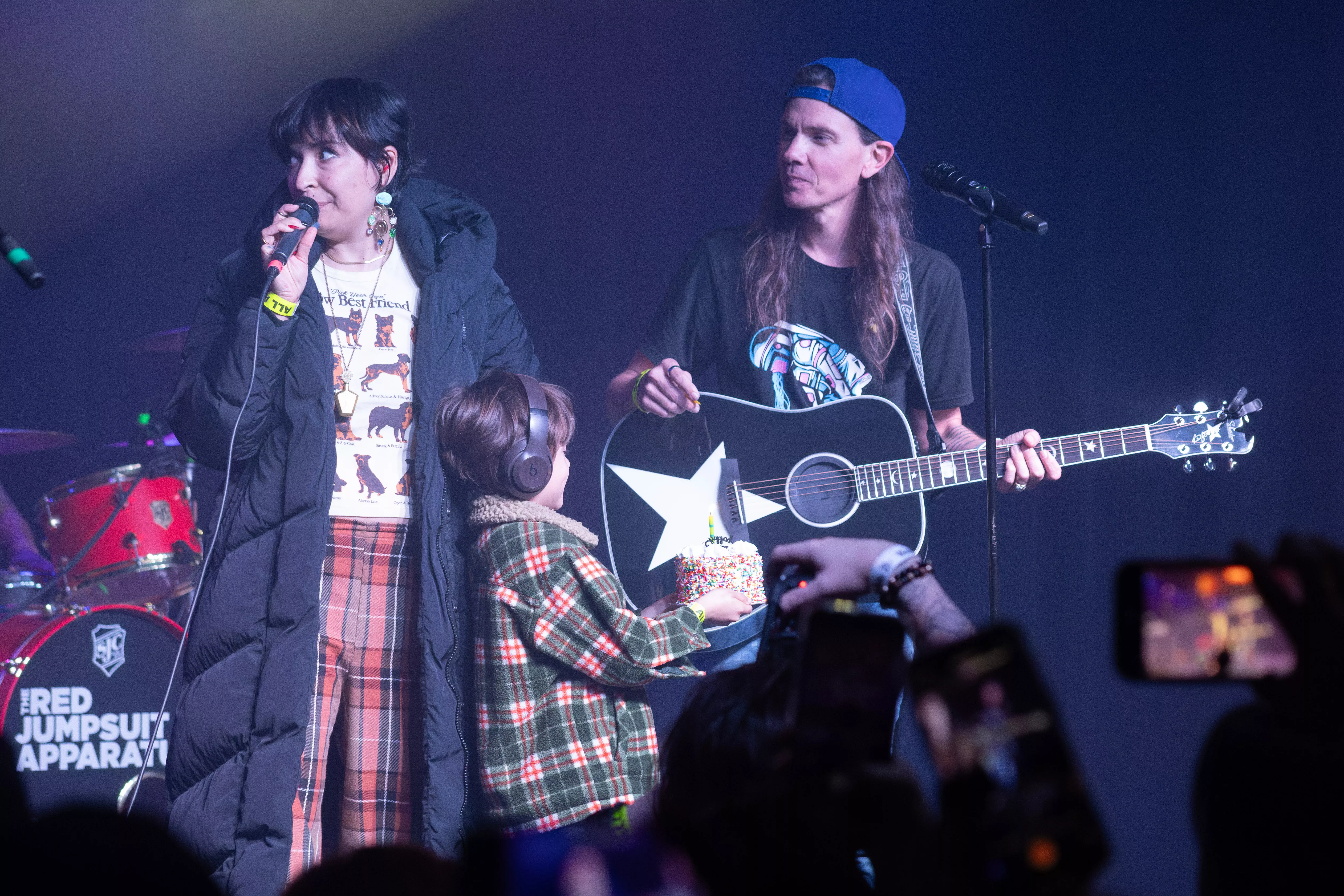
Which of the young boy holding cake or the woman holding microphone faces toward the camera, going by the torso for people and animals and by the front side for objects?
the woman holding microphone

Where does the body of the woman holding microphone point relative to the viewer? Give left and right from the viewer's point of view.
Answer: facing the viewer

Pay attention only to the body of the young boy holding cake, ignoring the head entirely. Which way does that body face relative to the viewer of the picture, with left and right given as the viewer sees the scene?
facing away from the viewer and to the right of the viewer

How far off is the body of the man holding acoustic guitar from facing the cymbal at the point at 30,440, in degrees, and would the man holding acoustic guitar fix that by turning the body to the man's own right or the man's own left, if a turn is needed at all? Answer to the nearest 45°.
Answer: approximately 90° to the man's own right

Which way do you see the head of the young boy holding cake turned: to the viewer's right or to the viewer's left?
to the viewer's right

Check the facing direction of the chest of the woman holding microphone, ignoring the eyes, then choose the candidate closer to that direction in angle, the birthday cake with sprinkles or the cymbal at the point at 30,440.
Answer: the birthday cake with sprinkles

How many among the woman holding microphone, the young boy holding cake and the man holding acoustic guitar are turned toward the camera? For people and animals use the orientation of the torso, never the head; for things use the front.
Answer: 2

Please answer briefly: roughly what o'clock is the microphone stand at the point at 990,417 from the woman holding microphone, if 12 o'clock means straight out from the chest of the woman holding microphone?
The microphone stand is roughly at 10 o'clock from the woman holding microphone.

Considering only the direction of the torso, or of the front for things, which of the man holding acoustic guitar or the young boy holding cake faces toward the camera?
the man holding acoustic guitar

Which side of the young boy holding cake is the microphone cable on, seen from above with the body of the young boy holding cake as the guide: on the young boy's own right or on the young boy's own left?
on the young boy's own left

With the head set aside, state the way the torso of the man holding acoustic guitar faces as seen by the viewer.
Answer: toward the camera

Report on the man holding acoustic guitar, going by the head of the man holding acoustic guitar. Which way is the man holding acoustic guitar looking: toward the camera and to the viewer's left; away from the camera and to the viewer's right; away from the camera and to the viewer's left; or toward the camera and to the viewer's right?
toward the camera and to the viewer's left

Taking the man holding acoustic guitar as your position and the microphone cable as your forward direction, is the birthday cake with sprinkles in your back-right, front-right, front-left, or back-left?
front-left

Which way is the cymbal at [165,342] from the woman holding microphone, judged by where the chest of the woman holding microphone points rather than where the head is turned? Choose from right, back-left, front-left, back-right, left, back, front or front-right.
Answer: back-right
